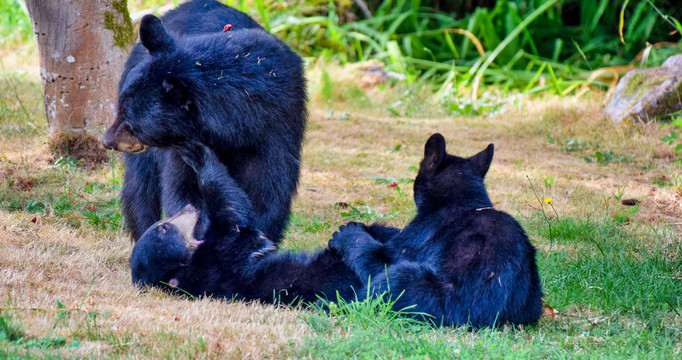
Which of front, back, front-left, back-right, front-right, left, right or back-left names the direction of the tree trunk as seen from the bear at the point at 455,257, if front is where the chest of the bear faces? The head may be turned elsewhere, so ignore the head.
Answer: front

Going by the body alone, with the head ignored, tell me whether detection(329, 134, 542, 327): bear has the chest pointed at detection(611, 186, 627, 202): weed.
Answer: no

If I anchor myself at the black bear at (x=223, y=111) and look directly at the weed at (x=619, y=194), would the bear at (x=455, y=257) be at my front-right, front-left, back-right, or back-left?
front-right

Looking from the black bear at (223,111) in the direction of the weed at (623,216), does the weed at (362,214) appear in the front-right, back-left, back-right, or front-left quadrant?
front-left

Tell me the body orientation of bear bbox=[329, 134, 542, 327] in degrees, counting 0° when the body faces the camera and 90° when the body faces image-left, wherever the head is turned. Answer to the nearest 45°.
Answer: approximately 135°

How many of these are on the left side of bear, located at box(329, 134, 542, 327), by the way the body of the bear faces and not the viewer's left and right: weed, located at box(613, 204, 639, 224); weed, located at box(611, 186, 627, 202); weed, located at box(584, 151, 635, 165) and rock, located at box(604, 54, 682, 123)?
0

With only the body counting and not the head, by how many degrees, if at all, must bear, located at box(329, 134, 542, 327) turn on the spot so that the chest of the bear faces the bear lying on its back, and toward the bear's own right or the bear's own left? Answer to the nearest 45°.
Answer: approximately 45° to the bear's own left

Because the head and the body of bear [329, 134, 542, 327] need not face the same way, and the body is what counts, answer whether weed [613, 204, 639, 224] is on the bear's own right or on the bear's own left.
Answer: on the bear's own right

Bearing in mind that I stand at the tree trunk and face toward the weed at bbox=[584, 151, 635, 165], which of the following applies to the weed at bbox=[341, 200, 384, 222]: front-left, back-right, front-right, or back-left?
front-right

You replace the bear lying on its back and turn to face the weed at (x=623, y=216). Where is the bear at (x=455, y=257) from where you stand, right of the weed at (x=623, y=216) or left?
right

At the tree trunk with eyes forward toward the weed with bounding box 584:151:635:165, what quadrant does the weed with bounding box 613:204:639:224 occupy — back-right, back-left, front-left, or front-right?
front-right

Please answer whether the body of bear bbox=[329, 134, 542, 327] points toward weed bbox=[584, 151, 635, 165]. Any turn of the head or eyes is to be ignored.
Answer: no

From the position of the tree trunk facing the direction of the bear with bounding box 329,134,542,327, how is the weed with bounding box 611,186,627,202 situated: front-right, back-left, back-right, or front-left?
front-left

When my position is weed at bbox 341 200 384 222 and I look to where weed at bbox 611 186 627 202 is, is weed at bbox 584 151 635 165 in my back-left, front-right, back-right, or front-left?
front-left

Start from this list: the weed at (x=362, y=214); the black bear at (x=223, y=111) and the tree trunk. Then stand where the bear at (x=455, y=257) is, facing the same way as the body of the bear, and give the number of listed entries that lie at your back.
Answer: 0

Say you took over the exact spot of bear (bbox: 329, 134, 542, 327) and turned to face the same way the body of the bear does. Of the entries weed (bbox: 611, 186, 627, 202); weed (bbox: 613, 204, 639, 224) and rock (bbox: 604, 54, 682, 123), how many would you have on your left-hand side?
0

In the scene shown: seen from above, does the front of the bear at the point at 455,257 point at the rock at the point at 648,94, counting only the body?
no

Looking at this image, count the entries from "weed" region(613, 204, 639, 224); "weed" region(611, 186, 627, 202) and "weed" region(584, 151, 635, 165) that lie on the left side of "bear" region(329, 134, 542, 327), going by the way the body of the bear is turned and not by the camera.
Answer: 0
